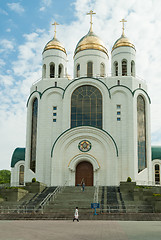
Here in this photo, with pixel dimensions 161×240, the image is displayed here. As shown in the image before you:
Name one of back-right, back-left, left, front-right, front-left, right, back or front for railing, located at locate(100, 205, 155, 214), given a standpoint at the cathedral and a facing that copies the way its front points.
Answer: front

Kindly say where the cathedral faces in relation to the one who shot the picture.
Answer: facing the viewer
